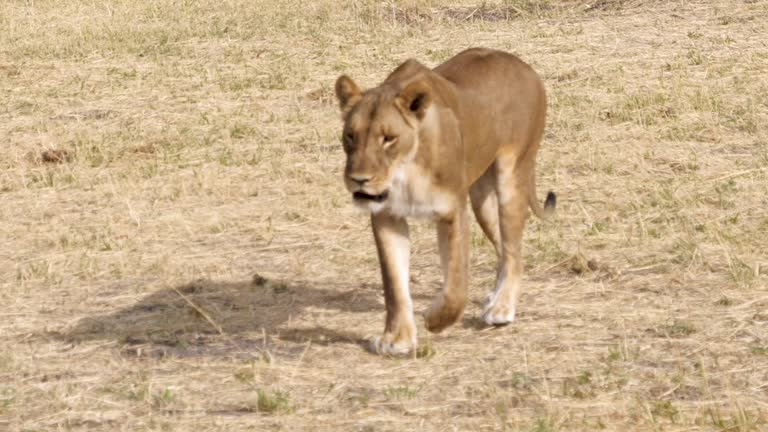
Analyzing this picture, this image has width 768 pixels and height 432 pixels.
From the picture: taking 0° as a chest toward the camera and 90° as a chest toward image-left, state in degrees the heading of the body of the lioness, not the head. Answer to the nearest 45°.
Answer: approximately 45°
